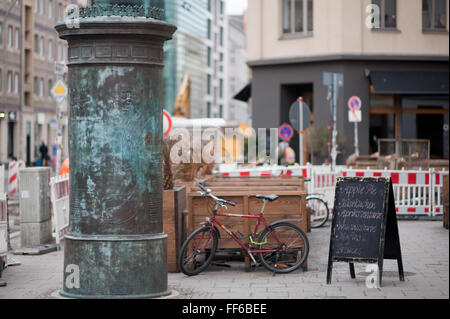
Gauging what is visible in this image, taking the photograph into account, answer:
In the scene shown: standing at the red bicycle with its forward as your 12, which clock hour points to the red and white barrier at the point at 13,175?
The red and white barrier is roughly at 2 o'clock from the red bicycle.

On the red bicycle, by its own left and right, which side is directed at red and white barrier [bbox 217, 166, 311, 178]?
right

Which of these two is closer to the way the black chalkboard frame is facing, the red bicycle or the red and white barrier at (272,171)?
the red bicycle

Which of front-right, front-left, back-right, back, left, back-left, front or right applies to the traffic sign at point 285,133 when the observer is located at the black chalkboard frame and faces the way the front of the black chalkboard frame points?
back-right

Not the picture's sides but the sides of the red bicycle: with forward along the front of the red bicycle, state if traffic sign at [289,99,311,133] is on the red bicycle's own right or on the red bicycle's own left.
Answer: on the red bicycle's own right

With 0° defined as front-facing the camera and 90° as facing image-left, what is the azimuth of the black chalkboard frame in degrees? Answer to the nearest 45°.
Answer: approximately 45°

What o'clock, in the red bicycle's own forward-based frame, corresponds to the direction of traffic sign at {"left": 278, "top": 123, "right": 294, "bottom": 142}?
The traffic sign is roughly at 3 o'clock from the red bicycle.

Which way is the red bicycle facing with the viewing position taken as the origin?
facing to the left of the viewer

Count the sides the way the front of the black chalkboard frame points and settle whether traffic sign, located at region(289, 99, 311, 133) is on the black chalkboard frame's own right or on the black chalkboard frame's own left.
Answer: on the black chalkboard frame's own right

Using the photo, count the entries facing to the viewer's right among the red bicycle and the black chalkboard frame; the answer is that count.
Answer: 0

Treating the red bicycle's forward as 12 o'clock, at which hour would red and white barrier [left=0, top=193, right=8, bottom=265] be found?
The red and white barrier is roughly at 12 o'clock from the red bicycle.
